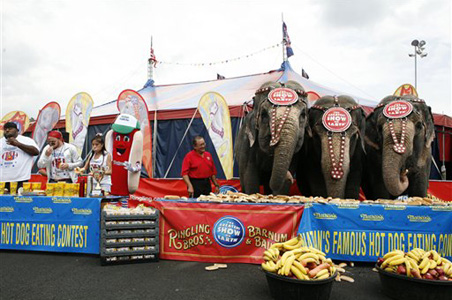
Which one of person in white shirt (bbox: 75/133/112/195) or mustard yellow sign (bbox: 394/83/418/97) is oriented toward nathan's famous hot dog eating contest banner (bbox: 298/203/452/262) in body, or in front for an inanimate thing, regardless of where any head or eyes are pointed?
the mustard yellow sign

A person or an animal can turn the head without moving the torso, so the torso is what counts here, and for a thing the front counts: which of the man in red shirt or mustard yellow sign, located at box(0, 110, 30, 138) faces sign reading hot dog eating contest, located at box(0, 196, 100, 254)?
the mustard yellow sign

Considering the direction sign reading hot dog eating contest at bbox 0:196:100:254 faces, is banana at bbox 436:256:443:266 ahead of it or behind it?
ahead

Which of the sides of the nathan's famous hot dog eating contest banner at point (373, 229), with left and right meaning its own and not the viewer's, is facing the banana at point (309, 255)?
front

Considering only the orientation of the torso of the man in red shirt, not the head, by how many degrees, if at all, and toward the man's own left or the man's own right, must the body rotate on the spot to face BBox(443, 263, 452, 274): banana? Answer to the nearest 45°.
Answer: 0° — they already face it

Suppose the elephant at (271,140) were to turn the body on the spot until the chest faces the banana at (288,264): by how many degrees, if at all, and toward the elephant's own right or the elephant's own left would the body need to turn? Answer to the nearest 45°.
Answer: approximately 45° to the elephant's own right

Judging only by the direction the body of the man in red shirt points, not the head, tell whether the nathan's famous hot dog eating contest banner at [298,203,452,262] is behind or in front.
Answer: in front

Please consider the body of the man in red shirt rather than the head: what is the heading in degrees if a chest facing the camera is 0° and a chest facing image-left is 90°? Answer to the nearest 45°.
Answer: approximately 315°
